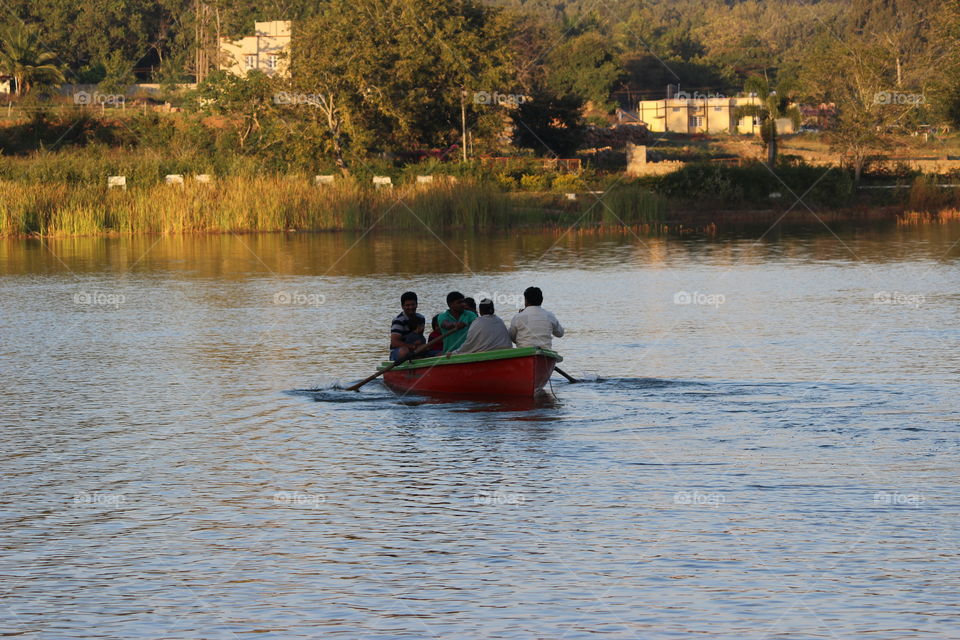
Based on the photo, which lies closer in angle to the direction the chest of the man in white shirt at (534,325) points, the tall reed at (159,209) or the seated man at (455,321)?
the tall reed

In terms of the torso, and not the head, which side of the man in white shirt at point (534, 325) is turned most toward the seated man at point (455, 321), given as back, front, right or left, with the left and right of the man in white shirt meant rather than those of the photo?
left

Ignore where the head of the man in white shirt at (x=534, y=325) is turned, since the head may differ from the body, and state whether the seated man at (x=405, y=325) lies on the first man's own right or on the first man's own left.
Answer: on the first man's own left

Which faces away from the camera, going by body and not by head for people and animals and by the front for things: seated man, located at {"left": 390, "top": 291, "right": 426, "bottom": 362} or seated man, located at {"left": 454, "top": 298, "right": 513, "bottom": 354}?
seated man, located at {"left": 454, "top": 298, "right": 513, "bottom": 354}

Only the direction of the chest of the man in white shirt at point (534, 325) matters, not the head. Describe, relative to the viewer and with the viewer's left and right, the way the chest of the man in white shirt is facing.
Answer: facing away from the viewer

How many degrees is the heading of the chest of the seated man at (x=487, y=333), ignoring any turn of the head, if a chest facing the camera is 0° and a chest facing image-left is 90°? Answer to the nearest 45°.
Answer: approximately 180°

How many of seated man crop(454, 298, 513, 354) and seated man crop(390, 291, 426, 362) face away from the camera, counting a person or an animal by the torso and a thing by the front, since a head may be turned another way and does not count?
1

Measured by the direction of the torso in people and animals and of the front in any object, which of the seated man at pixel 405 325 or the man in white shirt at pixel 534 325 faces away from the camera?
the man in white shirt
